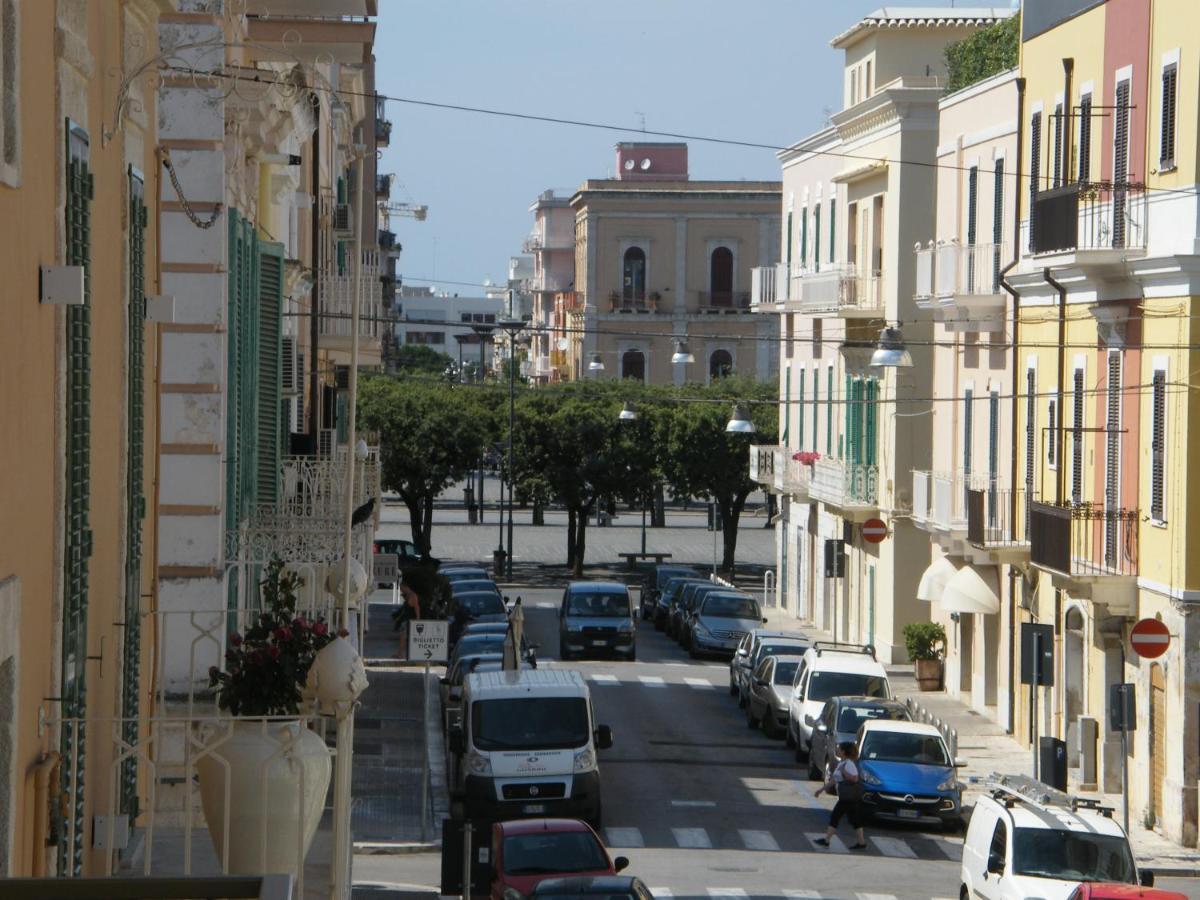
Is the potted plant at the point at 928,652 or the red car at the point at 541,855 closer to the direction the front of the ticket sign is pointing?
the red car

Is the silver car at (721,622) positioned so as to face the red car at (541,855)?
yes

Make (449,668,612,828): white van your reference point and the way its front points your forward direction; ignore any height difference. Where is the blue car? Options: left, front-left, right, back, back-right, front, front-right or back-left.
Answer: left

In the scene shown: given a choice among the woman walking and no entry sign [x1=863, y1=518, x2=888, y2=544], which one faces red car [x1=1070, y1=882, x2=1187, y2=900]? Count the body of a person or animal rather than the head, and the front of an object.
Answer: the no entry sign

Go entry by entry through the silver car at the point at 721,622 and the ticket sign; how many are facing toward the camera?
2

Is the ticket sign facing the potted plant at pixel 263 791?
yes

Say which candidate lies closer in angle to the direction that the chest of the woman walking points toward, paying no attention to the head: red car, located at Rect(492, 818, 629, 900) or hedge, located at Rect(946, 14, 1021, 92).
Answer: the red car

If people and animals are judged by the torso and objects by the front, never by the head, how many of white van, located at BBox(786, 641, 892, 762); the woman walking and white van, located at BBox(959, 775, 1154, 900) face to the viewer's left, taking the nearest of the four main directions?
1

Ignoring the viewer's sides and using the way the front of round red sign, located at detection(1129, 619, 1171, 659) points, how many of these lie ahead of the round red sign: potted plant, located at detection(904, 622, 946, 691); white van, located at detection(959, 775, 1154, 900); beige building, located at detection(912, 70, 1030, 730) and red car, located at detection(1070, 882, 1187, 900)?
2

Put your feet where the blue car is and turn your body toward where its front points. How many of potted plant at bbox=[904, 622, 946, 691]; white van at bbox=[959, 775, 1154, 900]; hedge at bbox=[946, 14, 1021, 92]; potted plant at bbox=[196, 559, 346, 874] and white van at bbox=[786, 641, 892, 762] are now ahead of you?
2

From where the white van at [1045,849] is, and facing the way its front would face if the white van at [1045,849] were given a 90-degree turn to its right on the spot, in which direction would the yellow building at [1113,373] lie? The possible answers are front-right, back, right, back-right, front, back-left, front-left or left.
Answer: back-right

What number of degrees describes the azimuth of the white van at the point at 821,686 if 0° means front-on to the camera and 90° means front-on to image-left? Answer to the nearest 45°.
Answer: approximately 0°

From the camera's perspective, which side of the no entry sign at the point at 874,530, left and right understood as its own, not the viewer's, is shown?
front

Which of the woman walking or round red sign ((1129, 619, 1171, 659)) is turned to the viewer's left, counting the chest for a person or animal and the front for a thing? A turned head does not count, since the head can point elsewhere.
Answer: the woman walking

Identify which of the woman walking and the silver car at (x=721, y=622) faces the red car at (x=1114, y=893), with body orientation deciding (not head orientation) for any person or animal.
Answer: the silver car

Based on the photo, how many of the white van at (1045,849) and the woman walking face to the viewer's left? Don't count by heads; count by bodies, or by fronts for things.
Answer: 1

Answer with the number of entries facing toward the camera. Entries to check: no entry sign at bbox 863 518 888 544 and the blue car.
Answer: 2

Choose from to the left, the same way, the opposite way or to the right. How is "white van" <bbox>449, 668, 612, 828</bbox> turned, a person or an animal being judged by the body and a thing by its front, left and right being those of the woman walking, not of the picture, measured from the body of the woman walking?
to the left

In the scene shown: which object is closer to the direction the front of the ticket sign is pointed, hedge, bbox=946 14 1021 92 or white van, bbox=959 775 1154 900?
the white van

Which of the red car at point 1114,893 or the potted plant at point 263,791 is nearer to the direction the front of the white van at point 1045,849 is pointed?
the red car

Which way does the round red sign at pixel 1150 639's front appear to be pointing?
toward the camera
